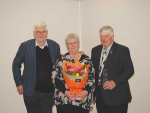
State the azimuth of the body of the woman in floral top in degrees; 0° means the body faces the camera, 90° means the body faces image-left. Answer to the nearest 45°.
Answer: approximately 0°

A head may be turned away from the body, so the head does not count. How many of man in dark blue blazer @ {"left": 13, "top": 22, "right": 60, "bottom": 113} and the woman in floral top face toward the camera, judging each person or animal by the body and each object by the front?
2

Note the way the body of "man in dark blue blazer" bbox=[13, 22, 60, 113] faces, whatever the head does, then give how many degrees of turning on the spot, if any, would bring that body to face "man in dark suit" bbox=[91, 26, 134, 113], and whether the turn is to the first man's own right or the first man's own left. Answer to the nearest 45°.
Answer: approximately 45° to the first man's own left

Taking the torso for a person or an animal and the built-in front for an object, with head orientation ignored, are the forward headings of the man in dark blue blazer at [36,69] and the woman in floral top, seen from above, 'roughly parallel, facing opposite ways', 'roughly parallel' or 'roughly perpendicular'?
roughly parallel

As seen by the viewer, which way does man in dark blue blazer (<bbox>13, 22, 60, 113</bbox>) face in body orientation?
toward the camera
